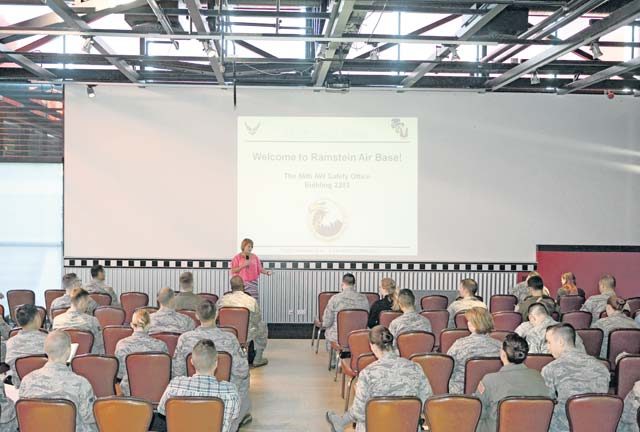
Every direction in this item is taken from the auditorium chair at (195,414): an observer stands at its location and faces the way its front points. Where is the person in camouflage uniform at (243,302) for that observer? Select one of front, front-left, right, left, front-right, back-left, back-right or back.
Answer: front

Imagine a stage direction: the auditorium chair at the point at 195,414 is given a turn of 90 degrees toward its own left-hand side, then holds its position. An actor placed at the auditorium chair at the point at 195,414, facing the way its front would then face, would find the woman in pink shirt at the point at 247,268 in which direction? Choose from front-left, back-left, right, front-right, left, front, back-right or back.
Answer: right

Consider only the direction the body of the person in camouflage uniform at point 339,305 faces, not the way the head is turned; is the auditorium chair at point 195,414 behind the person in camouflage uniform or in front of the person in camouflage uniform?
behind

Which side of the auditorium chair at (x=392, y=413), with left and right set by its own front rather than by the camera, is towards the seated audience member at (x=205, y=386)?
left

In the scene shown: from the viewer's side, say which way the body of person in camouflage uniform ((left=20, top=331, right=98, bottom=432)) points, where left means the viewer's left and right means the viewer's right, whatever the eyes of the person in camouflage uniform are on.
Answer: facing away from the viewer

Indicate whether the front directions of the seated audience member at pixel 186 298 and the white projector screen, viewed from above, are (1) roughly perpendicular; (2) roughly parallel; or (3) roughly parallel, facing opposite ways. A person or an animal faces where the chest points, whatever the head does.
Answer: roughly parallel, facing opposite ways

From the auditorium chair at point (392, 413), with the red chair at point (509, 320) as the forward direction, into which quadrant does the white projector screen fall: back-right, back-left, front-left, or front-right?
front-left

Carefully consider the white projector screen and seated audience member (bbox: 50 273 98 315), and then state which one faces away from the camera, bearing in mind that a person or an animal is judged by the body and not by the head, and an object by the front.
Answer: the seated audience member

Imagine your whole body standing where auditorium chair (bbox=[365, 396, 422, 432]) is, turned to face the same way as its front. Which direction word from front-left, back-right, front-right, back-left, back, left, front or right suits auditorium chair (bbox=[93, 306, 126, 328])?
front-left

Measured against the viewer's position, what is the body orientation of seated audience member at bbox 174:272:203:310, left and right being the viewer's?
facing away from the viewer

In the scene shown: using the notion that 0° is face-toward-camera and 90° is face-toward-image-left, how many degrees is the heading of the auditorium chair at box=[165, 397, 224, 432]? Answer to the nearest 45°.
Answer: approximately 180°

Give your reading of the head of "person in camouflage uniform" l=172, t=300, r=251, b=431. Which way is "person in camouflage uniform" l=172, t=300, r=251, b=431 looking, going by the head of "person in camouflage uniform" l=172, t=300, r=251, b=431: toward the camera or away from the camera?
away from the camera

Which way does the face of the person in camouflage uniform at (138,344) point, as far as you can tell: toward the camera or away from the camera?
away from the camera

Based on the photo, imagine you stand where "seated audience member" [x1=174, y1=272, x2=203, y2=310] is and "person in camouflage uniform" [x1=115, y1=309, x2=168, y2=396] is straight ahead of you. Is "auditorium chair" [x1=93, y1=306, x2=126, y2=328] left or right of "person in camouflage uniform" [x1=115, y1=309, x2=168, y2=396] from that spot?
right

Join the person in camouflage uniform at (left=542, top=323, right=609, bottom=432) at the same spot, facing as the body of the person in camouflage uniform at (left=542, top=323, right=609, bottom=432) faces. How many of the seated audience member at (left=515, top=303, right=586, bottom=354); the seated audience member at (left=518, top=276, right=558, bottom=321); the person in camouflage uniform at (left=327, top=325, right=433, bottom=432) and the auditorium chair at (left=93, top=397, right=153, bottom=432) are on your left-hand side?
2

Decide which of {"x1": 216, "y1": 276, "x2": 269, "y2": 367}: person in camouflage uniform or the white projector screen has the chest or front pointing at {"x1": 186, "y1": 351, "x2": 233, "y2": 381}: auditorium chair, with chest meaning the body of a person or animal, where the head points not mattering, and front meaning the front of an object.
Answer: the white projector screen

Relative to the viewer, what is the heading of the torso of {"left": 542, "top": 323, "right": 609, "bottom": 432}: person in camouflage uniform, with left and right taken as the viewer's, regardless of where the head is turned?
facing away from the viewer and to the left of the viewer

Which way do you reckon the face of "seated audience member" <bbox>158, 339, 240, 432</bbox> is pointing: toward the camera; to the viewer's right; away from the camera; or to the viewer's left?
away from the camera

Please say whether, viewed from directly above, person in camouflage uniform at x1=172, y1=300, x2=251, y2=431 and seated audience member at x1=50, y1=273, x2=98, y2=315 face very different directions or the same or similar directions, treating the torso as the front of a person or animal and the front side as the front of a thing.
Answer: same or similar directions

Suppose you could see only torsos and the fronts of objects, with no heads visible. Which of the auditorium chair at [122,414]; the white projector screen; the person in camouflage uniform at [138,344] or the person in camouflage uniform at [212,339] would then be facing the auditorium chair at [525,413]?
the white projector screen

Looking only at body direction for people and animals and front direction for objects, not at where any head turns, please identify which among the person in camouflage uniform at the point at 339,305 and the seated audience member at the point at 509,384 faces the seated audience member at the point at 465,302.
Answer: the seated audience member at the point at 509,384

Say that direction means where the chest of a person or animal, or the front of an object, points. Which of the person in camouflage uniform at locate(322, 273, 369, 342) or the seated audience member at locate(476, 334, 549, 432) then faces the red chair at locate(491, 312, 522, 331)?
the seated audience member

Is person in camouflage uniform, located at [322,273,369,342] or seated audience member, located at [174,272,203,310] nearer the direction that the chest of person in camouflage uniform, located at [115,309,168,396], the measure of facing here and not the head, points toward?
the seated audience member
